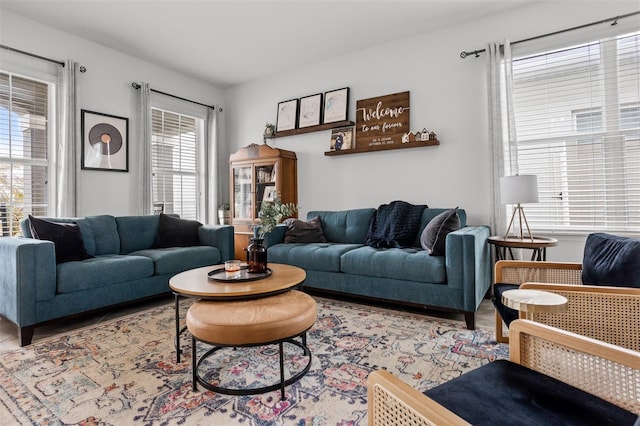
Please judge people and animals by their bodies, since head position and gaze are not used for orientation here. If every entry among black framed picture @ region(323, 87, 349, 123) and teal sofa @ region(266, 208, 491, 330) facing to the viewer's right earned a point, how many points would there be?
0

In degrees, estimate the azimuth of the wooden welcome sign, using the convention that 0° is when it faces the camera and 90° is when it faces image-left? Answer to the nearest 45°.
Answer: approximately 45°

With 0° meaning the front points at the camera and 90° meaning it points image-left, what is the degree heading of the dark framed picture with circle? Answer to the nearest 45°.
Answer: approximately 315°

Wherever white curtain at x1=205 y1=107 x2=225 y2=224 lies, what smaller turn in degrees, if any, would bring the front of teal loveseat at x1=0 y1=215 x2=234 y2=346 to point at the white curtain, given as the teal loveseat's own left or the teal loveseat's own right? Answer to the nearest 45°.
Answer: approximately 90° to the teal loveseat's own left

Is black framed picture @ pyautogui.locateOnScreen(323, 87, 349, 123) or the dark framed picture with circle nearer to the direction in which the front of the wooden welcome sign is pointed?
the dark framed picture with circle

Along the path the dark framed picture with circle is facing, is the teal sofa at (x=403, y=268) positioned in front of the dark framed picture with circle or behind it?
in front

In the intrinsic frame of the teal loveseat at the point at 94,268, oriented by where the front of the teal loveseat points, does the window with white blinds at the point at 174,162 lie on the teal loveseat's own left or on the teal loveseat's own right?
on the teal loveseat's own left

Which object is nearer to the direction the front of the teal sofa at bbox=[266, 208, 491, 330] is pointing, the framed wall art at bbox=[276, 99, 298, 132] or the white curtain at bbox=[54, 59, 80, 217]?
the white curtain

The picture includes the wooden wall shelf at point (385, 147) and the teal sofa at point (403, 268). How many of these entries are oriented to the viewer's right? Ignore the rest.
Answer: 0

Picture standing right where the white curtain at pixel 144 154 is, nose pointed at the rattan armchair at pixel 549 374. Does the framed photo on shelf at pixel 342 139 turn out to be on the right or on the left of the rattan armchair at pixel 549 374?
left
